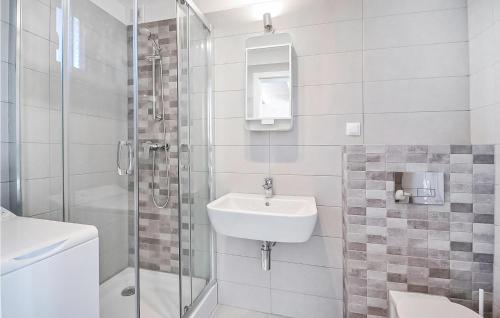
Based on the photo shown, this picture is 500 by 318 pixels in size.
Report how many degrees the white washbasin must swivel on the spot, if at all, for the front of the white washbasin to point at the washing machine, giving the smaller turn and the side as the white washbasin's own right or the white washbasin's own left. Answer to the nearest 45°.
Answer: approximately 45° to the white washbasin's own right

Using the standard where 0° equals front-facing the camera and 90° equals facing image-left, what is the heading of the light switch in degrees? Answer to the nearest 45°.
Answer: approximately 0°

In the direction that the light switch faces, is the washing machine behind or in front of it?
in front

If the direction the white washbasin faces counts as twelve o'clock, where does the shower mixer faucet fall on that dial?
The shower mixer faucet is roughly at 3 o'clock from the white washbasin.

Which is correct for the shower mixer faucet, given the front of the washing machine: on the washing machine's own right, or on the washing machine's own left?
on the washing machine's own left

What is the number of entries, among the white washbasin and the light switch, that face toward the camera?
2

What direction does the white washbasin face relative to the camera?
toward the camera

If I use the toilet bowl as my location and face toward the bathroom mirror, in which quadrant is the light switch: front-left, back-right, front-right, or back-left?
front-right

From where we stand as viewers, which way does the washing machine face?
facing the viewer and to the right of the viewer

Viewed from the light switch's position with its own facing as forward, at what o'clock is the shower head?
The shower head is roughly at 2 o'clock from the light switch.
